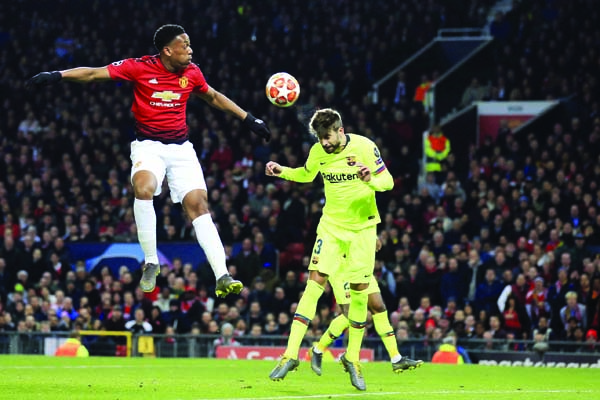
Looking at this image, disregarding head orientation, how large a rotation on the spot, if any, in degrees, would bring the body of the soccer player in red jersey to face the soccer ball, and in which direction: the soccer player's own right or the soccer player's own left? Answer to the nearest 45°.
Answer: approximately 135° to the soccer player's own left

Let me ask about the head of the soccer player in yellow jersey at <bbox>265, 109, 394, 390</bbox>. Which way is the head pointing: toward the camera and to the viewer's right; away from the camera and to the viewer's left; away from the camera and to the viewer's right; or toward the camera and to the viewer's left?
toward the camera and to the viewer's left

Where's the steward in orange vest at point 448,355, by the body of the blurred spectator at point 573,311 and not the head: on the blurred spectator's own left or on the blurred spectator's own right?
on the blurred spectator's own right

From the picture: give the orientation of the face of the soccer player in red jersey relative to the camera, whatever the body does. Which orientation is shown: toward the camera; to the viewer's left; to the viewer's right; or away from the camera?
to the viewer's right

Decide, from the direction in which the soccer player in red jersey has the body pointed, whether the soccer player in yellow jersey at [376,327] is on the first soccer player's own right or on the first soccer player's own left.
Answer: on the first soccer player's own left

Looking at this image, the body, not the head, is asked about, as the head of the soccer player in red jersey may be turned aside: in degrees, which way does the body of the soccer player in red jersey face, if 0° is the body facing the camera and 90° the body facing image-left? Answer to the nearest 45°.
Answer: approximately 0°

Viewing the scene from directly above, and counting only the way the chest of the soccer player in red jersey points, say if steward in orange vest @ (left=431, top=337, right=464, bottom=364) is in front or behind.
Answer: behind

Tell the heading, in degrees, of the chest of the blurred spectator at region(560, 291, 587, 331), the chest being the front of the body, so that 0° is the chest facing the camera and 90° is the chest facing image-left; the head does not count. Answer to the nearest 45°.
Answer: approximately 0°

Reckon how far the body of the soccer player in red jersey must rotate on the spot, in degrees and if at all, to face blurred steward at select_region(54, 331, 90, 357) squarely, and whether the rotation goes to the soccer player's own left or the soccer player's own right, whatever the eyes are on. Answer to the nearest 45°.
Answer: approximately 180°
